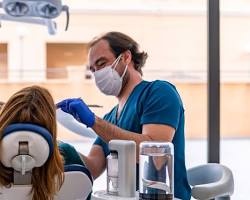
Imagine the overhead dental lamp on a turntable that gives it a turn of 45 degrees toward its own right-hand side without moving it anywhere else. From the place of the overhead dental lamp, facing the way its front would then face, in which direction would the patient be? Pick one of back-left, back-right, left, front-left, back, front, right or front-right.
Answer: front-left

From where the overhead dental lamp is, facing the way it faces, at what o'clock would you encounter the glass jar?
The glass jar is roughly at 11 o'clock from the overhead dental lamp.

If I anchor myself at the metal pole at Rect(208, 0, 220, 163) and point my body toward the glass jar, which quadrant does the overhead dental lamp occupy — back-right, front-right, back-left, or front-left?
front-right

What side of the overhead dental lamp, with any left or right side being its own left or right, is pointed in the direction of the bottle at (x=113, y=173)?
front

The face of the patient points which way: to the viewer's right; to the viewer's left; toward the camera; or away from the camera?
away from the camera

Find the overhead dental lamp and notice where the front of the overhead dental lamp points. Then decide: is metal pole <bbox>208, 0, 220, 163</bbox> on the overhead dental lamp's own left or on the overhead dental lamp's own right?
on the overhead dental lamp's own left

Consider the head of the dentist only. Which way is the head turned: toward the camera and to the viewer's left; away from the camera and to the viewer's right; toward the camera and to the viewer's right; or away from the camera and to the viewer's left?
toward the camera and to the viewer's left

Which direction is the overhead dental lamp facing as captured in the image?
toward the camera

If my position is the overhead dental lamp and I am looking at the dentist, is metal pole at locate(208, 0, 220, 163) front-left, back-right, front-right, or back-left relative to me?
front-left

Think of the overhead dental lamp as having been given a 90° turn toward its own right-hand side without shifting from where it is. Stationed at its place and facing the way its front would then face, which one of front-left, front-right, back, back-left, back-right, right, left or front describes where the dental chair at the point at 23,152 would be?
left
